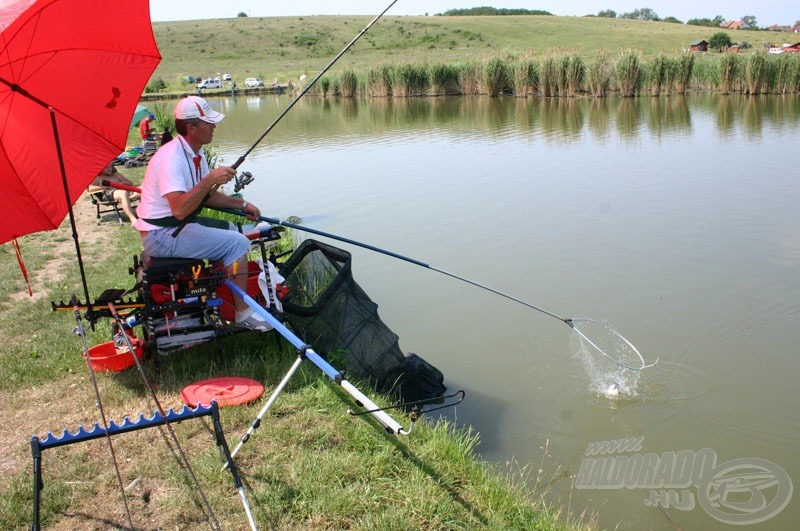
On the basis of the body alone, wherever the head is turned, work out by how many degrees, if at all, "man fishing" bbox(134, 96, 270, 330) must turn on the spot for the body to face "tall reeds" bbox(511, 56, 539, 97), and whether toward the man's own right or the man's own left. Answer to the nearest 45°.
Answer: approximately 45° to the man's own left

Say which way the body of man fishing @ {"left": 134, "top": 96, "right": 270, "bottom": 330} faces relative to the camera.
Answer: to the viewer's right

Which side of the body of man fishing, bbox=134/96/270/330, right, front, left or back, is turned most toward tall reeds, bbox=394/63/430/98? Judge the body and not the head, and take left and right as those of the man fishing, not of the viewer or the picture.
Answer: left

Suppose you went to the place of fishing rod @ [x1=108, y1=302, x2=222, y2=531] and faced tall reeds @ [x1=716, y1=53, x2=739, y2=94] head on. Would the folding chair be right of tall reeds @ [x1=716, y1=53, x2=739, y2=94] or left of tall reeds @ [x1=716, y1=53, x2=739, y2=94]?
left

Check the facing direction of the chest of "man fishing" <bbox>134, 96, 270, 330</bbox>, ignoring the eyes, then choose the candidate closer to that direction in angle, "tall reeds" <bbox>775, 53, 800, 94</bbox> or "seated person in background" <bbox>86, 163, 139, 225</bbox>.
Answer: the tall reeds

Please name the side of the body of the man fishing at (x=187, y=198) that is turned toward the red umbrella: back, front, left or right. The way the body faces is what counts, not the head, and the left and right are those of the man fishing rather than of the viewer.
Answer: back

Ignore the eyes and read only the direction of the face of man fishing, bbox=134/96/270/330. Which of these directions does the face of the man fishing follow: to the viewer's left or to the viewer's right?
to the viewer's right

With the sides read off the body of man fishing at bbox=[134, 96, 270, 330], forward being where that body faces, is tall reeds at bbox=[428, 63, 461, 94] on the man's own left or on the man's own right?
on the man's own left

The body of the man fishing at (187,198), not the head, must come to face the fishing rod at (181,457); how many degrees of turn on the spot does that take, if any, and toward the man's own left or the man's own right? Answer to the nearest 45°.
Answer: approximately 90° to the man's own right

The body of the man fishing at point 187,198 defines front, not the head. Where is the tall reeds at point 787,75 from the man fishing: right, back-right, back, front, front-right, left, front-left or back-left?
front-left
